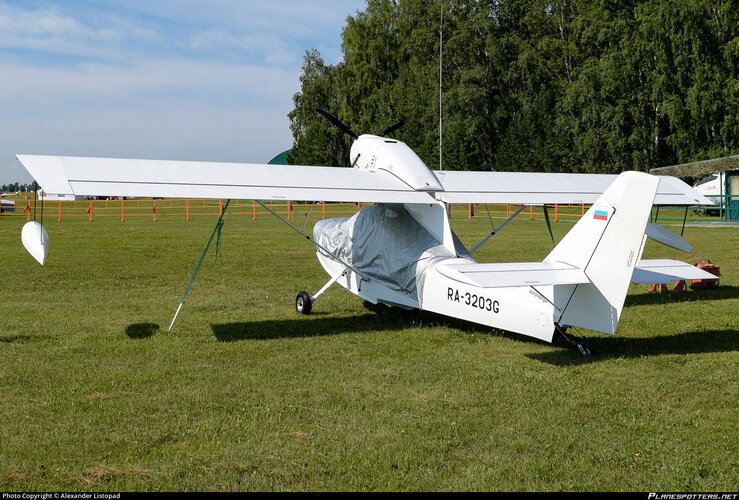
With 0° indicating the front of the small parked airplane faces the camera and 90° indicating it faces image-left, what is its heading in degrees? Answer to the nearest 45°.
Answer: approximately 135°
